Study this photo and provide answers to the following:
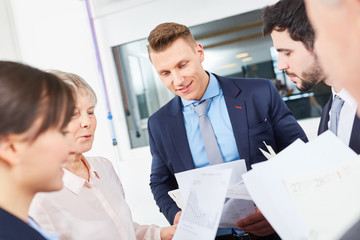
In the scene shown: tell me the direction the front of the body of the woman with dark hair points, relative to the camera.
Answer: to the viewer's right

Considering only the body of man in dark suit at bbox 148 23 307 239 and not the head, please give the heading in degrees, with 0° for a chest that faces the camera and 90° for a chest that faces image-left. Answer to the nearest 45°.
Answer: approximately 0°

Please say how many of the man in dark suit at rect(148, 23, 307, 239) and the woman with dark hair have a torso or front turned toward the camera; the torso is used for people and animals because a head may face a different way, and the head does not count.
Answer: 1

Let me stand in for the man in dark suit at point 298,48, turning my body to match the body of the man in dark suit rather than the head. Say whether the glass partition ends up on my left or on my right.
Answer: on my right

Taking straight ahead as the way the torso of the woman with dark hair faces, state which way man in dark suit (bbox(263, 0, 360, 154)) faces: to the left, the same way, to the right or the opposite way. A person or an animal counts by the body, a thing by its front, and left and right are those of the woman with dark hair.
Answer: the opposite way

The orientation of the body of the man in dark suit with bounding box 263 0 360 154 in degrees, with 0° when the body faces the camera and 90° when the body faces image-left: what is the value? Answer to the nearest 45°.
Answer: approximately 45°

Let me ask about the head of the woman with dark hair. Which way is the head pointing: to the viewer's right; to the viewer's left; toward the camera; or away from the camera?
to the viewer's right

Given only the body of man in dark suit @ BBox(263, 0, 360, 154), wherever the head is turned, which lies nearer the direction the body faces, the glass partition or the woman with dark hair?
the woman with dark hair
